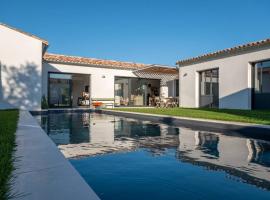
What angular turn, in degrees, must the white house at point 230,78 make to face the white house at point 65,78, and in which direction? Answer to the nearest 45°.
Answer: approximately 45° to its right

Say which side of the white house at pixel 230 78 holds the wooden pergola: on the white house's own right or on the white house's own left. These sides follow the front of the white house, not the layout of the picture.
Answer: on the white house's own right

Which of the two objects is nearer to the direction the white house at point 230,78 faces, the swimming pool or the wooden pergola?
the swimming pool

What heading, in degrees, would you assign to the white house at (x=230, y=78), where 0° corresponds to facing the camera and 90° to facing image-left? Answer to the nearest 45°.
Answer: approximately 45°

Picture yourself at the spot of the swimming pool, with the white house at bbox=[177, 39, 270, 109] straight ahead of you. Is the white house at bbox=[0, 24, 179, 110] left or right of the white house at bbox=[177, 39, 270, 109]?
left

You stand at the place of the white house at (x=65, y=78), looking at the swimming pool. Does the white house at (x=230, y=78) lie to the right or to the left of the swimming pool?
left
